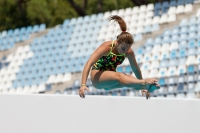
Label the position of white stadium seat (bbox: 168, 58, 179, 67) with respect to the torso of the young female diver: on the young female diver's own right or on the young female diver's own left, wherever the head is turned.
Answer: on the young female diver's own left

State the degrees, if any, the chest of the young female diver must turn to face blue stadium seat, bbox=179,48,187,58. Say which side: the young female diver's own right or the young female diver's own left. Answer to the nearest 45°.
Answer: approximately 135° to the young female diver's own left

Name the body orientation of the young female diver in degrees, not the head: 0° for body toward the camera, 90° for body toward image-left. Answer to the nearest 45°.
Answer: approximately 315°

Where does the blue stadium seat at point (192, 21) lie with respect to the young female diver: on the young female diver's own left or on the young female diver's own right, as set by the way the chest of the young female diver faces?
on the young female diver's own left

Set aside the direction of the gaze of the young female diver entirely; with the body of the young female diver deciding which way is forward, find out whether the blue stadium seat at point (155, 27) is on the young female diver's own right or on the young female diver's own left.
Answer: on the young female diver's own left

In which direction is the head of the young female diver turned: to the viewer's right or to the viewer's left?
to the viewer's right

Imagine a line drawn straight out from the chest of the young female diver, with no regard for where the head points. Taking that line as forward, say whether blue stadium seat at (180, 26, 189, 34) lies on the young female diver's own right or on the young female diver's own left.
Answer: on the young female diver's own left

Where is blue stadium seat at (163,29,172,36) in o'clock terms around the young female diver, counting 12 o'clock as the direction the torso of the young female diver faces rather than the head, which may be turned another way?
The blue stadium seat is roughly at 8 o'clock from the young female diver.

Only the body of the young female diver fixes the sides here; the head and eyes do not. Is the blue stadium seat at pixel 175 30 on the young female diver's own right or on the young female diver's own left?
on the young female diver's own left

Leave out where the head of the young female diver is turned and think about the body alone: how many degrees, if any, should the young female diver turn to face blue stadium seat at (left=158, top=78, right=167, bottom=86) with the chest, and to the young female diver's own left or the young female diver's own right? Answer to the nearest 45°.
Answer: approximately 135° to the young female diver's own left

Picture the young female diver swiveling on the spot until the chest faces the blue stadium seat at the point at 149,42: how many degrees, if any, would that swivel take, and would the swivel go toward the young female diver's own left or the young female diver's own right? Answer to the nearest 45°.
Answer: approximately 135° to the young female diver's own left

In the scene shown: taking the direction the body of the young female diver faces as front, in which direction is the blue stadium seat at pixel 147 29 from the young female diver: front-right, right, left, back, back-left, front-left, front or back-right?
back-left
